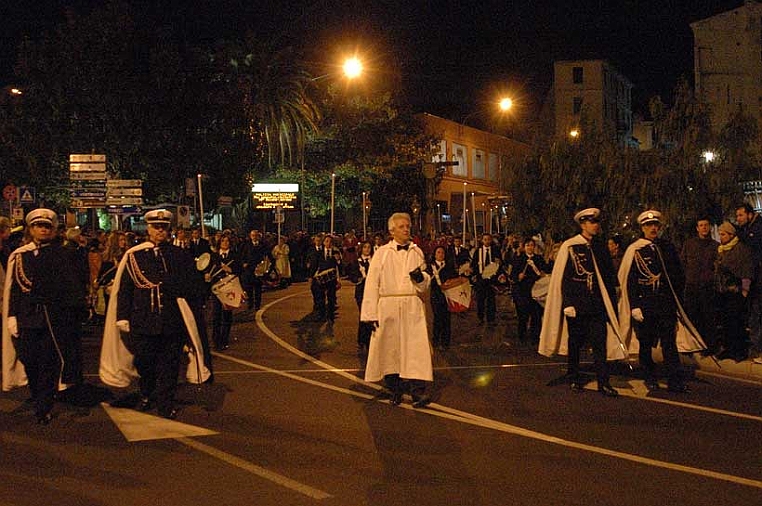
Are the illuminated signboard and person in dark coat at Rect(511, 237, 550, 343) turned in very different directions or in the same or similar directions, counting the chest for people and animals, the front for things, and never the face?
same or similar directions

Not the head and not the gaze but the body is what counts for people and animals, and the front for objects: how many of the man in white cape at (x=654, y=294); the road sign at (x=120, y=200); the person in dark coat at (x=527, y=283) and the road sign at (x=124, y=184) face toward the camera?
4

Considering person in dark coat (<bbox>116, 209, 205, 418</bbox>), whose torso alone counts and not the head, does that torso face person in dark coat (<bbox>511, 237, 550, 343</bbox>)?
no

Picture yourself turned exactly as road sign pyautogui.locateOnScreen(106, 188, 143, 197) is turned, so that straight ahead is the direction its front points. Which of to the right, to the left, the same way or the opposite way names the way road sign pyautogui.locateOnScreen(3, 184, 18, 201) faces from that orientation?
the same way

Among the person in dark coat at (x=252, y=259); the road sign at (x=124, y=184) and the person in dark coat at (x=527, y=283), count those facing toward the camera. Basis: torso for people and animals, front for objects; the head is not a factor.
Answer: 3

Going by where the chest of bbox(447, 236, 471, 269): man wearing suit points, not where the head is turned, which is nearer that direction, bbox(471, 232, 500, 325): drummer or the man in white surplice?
the man in white surplice

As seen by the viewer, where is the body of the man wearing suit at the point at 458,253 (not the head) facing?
toward the camera

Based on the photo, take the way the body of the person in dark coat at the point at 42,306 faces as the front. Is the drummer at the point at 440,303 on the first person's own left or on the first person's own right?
on the first person's own left

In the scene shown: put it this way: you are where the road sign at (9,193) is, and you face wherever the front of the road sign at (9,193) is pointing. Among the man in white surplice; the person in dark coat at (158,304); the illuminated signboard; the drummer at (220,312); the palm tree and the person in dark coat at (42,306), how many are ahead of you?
4

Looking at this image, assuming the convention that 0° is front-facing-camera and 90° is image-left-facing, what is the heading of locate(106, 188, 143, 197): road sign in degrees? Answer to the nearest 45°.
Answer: approximately 0°

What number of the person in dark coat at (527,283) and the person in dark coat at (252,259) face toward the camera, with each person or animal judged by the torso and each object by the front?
2

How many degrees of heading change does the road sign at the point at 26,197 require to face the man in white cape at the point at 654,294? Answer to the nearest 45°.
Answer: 0° — it already faces them

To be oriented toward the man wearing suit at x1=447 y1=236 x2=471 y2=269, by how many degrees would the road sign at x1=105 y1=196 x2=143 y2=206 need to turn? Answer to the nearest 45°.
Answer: approximately 45° to its left

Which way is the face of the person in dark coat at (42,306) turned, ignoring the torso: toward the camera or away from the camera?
toward the camera

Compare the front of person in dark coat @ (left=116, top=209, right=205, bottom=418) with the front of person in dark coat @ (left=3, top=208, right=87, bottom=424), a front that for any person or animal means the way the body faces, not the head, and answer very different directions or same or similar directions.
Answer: same or similar directions

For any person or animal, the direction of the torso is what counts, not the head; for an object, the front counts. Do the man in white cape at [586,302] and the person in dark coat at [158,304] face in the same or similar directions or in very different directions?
same or similar directions

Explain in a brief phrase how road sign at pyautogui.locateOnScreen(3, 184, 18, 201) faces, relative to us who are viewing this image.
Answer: facing the viewer

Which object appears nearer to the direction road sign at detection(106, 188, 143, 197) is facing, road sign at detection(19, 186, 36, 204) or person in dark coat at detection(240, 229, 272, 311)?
the person in dark coat

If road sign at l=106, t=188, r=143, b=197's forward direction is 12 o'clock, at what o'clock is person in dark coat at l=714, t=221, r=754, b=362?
The person in dark coat is roughly at 11 o'clock from the road sign.

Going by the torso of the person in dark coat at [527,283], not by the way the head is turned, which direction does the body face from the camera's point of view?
toward the camera

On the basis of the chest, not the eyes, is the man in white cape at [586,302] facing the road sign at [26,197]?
no

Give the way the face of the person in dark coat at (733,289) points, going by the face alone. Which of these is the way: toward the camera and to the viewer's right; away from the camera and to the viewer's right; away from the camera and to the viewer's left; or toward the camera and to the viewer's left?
toward the camera and to the viewer's left

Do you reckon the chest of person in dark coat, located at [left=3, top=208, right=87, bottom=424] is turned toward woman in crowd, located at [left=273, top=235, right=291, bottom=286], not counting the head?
no
